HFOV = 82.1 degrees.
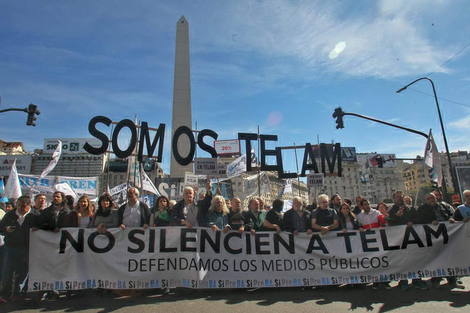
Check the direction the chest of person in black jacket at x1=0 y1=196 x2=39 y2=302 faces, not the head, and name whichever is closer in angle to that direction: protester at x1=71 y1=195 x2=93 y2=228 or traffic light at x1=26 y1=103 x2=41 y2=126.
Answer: the protester

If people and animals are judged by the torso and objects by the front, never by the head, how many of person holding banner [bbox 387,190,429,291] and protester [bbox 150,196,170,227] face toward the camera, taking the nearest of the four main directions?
2

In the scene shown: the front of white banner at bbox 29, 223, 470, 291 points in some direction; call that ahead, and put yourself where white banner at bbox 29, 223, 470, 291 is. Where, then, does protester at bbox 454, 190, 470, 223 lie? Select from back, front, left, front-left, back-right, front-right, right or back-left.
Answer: left

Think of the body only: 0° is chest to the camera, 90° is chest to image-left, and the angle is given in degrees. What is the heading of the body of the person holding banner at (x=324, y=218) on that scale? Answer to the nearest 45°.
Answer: approximately 0°

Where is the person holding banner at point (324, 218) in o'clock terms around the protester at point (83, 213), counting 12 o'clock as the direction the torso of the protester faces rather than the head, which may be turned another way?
The person holding banner is roughly at 10 o'clock from the protester.

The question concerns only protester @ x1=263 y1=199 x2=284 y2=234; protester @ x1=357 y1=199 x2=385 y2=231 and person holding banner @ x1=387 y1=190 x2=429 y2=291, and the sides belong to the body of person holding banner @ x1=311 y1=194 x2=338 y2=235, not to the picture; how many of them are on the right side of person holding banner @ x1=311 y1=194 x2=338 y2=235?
1

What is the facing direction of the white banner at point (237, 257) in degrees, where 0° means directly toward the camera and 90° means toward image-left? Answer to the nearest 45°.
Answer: approximately 0°

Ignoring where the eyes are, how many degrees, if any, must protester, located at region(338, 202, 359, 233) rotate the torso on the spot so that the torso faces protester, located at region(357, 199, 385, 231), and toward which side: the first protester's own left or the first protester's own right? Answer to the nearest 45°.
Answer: approximately 135° to the first protester's own left

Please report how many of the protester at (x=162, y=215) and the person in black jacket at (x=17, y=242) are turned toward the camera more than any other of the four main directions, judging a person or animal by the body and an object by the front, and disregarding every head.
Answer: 2
